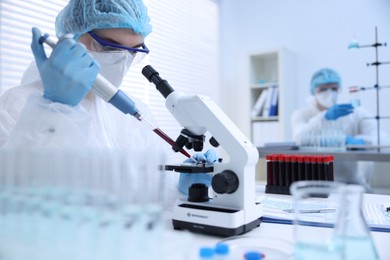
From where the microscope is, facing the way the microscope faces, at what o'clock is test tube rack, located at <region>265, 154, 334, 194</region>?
The test tube rack is roughly at 4 o'clock from the microscope.

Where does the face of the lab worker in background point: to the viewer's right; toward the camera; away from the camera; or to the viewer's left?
toward the camera

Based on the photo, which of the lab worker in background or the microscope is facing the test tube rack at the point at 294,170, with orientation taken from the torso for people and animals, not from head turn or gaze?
the lab worker in background

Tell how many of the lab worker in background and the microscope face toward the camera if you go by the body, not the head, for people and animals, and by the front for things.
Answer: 1

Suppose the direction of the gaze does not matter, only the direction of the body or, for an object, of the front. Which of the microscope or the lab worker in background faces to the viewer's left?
the microscope

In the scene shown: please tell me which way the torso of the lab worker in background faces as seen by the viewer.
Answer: toward the camera

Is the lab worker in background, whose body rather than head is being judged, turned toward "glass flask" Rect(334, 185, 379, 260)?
yes

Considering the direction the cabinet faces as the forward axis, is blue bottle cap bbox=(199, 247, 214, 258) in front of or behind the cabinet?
in front

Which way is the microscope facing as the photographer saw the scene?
facing to the left of the viewer

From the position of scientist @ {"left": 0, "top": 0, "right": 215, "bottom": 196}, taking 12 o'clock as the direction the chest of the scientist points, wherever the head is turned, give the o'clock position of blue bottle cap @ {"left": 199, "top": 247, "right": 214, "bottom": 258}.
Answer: The blue bottle cap is roughly at 1 o'clock from the scientist.

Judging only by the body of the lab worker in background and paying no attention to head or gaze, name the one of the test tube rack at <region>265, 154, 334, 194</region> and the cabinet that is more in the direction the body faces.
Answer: the test tube rack

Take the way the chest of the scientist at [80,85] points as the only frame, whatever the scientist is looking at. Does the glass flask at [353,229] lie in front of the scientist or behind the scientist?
in front

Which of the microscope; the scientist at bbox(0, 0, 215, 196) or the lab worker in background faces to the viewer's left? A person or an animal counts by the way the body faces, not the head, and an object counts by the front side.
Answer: the microscope

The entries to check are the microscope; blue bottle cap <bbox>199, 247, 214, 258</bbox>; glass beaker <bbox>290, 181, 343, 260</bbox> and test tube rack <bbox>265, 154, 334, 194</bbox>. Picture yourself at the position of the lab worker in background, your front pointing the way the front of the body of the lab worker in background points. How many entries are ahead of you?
4

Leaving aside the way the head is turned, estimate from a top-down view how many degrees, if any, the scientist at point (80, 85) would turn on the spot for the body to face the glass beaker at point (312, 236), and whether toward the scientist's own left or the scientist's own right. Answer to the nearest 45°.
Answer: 0° — they already face it

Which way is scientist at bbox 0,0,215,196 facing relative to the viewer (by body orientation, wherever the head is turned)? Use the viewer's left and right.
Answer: facing the viewer and to the right of the viewer

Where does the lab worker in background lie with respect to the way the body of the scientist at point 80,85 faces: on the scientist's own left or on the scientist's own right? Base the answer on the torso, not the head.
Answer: on the scientist's own left

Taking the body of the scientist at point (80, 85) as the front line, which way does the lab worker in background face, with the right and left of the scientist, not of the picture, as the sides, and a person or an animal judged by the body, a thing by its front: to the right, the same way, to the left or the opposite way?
to the right
